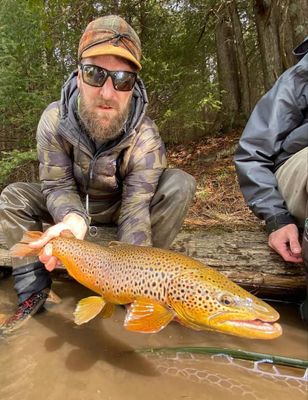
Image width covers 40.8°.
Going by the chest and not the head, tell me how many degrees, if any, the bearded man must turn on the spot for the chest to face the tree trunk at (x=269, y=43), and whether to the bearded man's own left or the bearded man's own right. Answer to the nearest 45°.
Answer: approximately 135° to the bearded man's own left

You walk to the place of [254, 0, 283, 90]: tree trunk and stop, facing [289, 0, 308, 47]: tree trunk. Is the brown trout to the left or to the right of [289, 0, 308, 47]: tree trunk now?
right

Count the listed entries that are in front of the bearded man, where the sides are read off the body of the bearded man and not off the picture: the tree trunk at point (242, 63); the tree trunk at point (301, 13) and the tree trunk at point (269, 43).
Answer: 0

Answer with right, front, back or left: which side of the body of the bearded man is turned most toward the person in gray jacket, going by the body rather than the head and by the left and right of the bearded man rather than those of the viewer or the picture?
left

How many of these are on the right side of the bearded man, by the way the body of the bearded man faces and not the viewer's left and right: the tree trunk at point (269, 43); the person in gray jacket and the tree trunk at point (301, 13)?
0

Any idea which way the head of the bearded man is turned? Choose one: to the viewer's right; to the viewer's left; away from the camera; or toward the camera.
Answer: toward the camera

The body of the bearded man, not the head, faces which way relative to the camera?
toward the camera

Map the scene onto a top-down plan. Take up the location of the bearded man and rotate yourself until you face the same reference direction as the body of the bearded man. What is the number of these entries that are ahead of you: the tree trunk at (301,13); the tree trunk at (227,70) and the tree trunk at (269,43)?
0

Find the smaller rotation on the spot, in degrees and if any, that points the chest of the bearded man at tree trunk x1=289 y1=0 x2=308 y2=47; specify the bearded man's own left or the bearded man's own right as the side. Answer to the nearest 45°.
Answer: approximately 135° to the bearded man's own left

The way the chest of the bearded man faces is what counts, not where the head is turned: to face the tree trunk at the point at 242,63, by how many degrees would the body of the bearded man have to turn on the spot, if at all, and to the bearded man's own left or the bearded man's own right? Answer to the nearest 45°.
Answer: approximately 135° to the bearded man's own left
